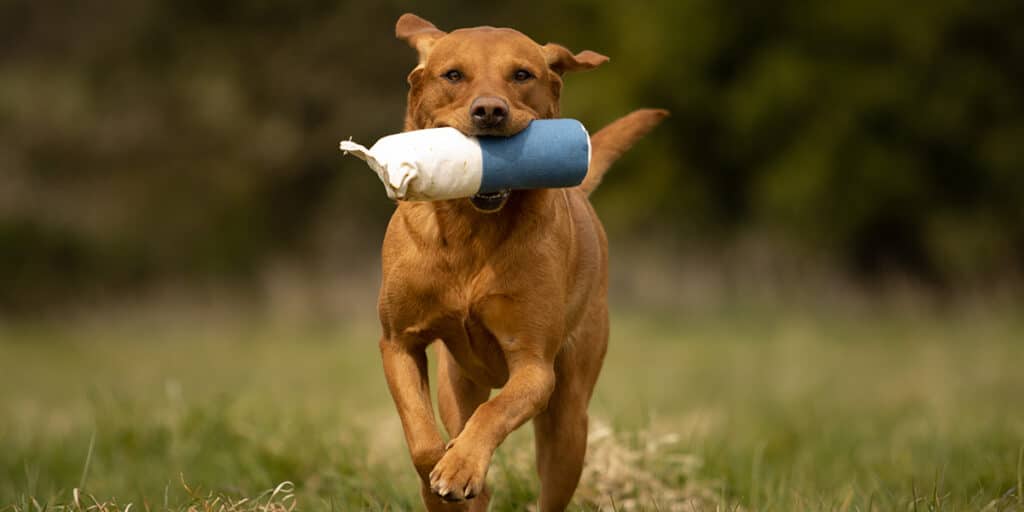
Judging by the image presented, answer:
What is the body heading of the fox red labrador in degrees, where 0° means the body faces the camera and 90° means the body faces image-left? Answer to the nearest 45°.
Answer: approximately 0°
